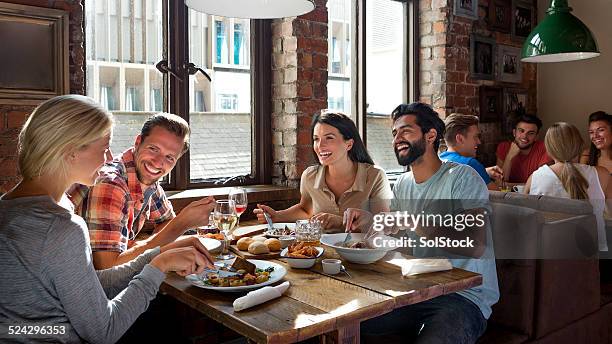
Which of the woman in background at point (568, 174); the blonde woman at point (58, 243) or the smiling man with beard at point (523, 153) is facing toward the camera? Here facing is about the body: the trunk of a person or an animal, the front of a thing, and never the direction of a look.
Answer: the smiling man with beard

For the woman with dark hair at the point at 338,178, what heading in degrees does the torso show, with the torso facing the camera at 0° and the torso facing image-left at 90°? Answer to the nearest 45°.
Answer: approximately 45°

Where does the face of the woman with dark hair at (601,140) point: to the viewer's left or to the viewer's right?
to the viewer's left

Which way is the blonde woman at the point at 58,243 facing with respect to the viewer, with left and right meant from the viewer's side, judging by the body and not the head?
facing away from the viewer and to the right of the viewer

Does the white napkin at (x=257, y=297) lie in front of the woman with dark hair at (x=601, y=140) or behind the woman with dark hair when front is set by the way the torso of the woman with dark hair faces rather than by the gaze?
in front

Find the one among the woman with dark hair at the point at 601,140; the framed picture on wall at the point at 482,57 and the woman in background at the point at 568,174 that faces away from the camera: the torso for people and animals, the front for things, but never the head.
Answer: the woman in background

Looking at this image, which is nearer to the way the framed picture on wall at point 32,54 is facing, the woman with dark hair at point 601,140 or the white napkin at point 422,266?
the white napkin

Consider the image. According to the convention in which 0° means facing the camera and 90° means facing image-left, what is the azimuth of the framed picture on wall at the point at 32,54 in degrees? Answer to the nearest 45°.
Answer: approximately 315°

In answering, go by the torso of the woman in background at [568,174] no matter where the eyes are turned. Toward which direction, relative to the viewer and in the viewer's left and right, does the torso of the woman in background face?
facing away from the viewer

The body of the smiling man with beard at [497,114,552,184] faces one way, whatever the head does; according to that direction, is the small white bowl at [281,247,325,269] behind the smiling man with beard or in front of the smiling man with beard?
in front

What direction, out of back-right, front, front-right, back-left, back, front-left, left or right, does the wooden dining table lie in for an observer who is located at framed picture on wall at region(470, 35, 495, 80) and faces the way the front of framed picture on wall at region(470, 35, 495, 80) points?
front-right
